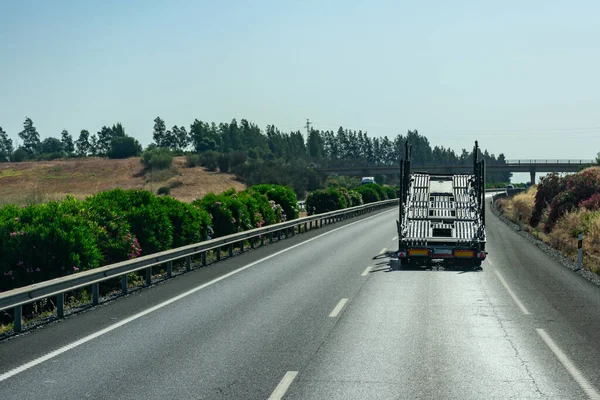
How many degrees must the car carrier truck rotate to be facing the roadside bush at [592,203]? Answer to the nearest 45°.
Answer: approximately 45° to its right

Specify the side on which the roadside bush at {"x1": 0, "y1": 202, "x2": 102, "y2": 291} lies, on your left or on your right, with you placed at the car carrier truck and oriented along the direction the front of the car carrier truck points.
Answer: on your left

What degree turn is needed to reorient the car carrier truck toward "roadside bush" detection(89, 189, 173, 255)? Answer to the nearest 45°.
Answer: approximately 90° to its left

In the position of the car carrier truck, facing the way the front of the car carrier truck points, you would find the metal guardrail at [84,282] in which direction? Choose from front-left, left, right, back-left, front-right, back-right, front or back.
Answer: back-left

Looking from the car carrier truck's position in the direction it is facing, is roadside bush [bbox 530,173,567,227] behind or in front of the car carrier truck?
in front

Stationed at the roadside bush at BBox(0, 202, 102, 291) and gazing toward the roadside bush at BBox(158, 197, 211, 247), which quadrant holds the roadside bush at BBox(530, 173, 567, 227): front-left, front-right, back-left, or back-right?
front-right

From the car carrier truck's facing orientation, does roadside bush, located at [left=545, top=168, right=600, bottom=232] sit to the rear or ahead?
ahead

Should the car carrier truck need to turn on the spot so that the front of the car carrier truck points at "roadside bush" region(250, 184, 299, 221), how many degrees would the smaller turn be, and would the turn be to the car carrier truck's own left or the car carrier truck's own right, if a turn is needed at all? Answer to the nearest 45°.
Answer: approximately 45° to the car carrier truck's own left

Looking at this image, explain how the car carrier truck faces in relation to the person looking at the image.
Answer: facing away from the viewer

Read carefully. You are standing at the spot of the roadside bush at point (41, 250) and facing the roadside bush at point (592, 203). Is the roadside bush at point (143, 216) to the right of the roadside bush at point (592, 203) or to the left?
left

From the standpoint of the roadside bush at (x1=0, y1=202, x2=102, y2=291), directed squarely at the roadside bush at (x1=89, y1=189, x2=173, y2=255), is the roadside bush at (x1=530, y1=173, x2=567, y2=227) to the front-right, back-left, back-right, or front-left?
front-right

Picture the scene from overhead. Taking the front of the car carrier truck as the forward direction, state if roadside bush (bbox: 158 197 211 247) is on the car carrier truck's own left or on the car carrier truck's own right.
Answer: on the car carrier truck's own left
